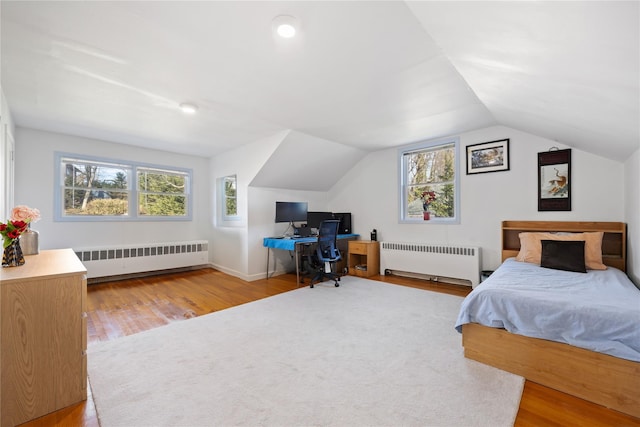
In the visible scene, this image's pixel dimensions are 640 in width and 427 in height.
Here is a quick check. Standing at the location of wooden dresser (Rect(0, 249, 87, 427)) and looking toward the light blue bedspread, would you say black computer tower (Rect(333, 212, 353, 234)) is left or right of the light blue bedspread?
left

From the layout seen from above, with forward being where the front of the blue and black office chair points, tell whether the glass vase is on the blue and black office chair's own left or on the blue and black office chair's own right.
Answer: on the blue and black office chair's own left

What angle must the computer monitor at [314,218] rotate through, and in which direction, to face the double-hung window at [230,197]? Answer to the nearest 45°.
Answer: approximately 90° to its right

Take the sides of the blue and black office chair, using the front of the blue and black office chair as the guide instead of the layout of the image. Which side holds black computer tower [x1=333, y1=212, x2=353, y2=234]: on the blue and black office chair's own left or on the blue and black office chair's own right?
on the blue and black office chair's own right

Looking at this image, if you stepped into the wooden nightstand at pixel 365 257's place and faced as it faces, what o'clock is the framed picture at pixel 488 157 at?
The framed picture is roughly at 8 o'clock from the wooden nightstand.

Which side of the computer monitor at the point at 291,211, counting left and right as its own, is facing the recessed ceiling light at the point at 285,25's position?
front

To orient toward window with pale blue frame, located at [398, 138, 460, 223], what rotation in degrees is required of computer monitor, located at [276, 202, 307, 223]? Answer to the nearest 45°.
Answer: approximately 90° to its left

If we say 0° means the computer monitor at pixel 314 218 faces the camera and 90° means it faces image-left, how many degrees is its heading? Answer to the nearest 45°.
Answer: approximately 0°

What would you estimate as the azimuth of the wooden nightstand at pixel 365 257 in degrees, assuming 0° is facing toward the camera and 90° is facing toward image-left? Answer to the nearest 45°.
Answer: approximately 45°

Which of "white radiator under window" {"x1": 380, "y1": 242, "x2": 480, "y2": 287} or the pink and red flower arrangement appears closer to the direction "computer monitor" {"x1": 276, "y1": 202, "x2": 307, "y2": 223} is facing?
the pink and red flower arrangement

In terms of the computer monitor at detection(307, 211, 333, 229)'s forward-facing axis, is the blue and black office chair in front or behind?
in front

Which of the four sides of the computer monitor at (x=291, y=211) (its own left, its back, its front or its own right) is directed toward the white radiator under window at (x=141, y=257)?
right

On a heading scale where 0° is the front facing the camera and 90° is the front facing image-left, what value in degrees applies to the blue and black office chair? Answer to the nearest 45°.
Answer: approximately 135°
